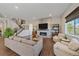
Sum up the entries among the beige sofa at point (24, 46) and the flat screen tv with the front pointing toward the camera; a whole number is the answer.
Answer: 1

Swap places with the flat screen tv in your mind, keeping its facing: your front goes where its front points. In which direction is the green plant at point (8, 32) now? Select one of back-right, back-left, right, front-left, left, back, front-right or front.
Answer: right

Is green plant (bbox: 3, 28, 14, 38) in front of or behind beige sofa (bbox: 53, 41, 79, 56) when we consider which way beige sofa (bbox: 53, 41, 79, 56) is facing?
in front

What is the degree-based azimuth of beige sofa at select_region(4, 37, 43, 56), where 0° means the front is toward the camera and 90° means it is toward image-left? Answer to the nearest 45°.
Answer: approximately 225°

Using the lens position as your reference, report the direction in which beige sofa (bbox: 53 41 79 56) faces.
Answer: facing the viewer and to the left of the viewer

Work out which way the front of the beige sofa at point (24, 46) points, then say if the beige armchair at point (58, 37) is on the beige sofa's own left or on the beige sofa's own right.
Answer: on the beige sofa's own right

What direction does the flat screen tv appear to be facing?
toward the camera
